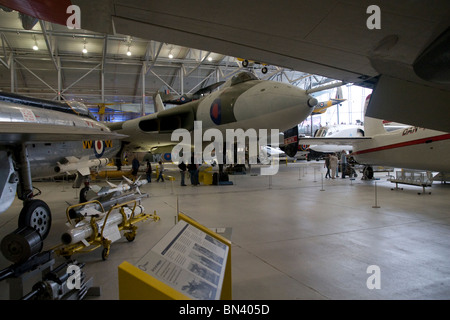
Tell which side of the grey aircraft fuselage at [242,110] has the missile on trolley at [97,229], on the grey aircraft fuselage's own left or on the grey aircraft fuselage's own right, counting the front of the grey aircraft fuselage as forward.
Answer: on the grey aircraft fuselage's own right

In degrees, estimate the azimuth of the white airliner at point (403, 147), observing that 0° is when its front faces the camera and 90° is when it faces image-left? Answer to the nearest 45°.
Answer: approximately 315°

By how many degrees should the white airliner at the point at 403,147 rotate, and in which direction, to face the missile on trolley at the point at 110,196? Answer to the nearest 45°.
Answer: approximately 90° to its right
